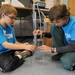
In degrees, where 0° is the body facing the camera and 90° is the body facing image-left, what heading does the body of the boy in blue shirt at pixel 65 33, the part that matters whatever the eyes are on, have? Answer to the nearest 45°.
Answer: approximately 45°

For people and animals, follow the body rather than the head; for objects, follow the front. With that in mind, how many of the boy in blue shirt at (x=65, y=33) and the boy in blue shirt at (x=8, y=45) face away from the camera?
0

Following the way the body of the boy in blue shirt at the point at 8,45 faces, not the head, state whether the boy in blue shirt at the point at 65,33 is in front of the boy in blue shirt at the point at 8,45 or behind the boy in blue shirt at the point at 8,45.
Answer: in front

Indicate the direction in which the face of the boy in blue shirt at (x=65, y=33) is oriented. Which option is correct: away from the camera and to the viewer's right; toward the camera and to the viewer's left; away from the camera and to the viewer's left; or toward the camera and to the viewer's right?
toward the camera and to the viewer's left

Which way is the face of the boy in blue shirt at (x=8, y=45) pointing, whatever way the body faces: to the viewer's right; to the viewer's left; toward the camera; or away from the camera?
to the viewer's right

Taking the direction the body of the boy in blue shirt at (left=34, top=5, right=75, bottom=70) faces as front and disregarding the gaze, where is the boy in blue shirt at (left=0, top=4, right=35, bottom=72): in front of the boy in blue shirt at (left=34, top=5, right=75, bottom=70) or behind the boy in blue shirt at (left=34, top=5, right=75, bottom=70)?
in front
